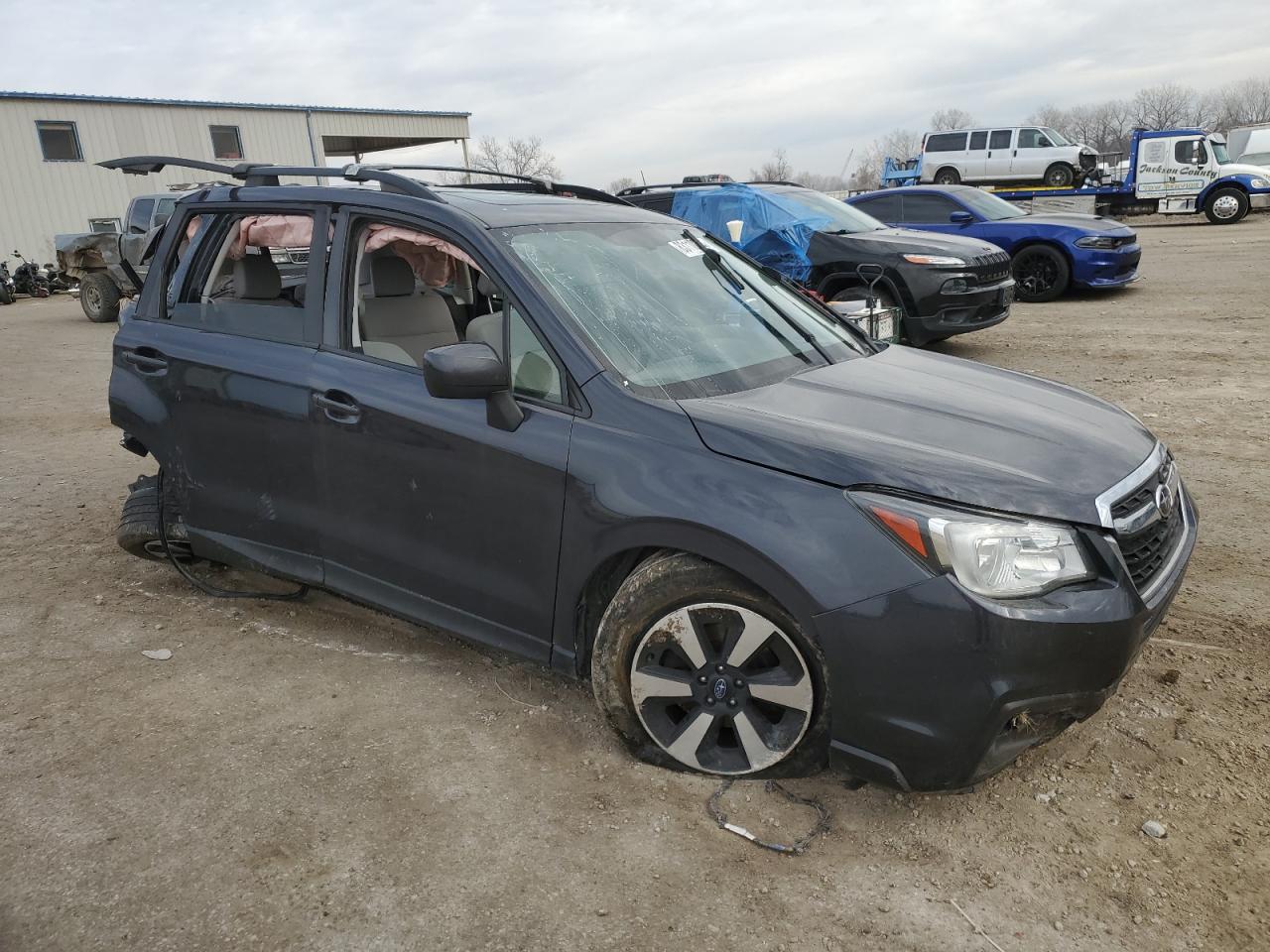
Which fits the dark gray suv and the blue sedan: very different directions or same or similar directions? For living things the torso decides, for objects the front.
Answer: same or similar directions

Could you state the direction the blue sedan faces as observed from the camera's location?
facing the viewer and to the right of the viewer

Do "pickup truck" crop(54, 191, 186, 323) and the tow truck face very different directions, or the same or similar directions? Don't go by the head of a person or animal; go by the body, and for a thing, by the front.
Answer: same or similar directions

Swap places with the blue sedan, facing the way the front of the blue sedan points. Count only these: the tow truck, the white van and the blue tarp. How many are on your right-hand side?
1

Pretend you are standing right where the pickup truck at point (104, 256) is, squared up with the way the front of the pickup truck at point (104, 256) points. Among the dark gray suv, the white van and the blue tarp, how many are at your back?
0

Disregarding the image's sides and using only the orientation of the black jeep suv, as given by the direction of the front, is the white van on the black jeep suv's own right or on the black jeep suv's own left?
on the black jeep suv's own left

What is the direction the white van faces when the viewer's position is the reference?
facing to the right of the viewer

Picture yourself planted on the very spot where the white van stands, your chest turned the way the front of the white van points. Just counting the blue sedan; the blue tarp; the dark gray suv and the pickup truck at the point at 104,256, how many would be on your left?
0

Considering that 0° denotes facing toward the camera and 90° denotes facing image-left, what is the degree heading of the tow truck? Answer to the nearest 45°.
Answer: approximately 270°

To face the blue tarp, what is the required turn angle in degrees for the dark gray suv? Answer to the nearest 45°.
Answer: approximately 135° to its left

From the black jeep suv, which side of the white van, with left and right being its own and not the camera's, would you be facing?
right

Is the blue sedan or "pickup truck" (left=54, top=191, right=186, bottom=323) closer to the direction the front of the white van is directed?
the blue sedan

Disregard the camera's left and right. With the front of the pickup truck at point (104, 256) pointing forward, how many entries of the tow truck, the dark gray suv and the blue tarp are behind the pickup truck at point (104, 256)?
0

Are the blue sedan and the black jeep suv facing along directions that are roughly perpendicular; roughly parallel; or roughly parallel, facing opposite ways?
roughly parallel

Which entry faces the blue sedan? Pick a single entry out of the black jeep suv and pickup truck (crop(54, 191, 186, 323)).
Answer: the pickup truck

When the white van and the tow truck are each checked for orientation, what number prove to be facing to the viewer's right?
2

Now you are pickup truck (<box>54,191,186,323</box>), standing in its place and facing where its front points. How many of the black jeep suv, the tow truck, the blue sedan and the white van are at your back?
0
